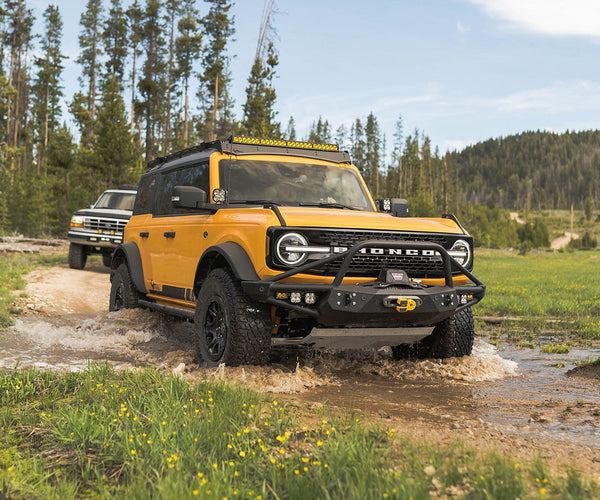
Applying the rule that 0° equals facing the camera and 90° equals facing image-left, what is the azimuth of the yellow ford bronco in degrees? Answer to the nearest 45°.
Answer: approximately 315°

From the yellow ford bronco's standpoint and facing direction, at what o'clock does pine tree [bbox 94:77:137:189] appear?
The pine tree is roughly at 7 o'clock from the yellow ford bronco.

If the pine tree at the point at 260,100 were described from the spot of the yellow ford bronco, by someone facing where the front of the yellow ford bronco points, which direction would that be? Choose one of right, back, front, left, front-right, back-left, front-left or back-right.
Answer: back-left
